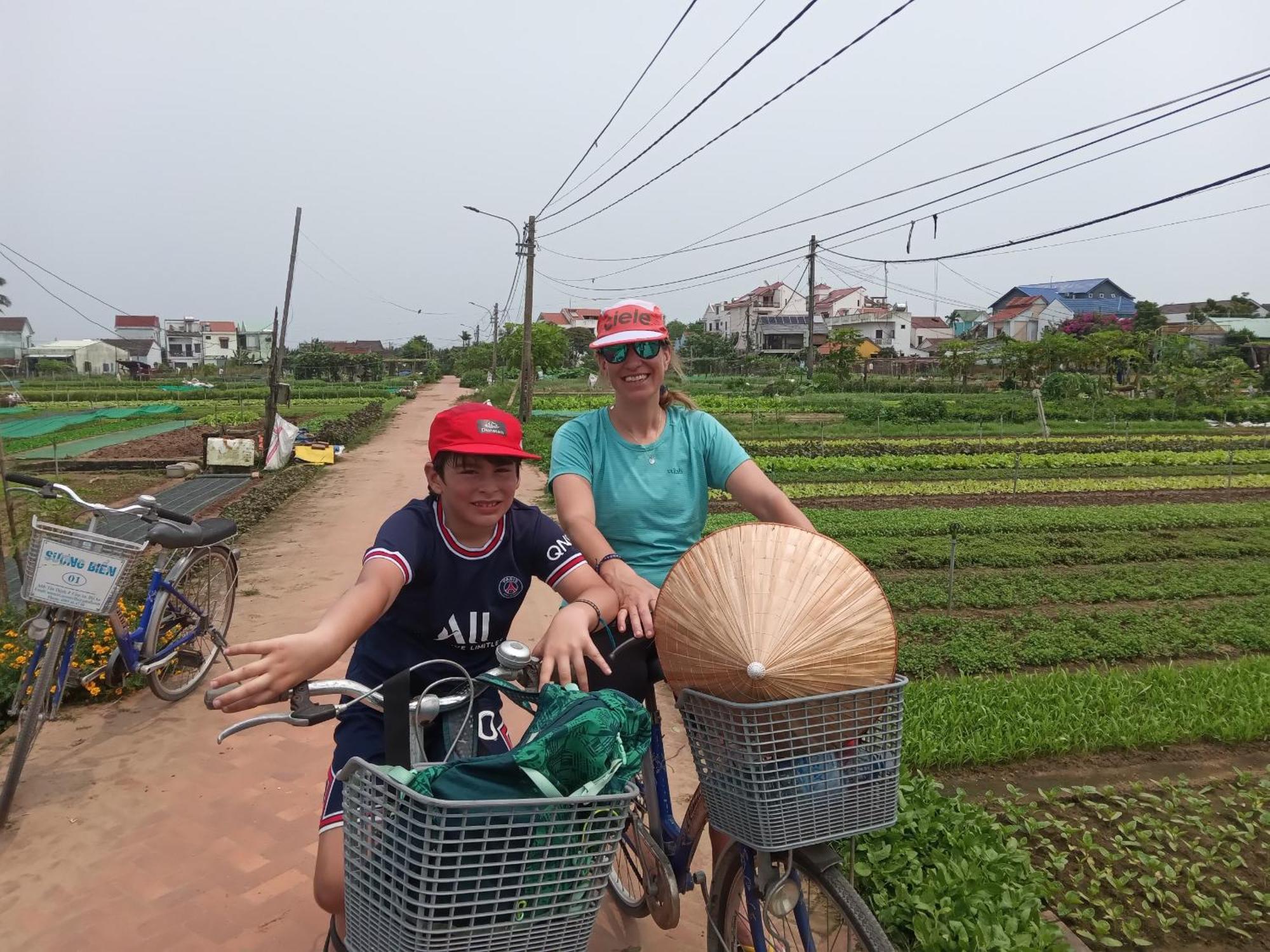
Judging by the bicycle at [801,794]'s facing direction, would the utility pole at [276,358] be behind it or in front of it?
behind

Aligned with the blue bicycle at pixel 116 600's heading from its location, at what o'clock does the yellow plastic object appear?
The yellow plastic object is roughly at 5 o'clock from the blue bicycle.

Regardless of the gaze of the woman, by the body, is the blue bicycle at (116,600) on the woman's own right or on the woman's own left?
on the woman's own right

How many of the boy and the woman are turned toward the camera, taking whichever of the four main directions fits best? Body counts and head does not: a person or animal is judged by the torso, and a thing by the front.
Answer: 2

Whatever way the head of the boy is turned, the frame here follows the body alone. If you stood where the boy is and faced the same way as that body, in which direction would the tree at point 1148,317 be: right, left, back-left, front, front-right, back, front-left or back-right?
back-left
